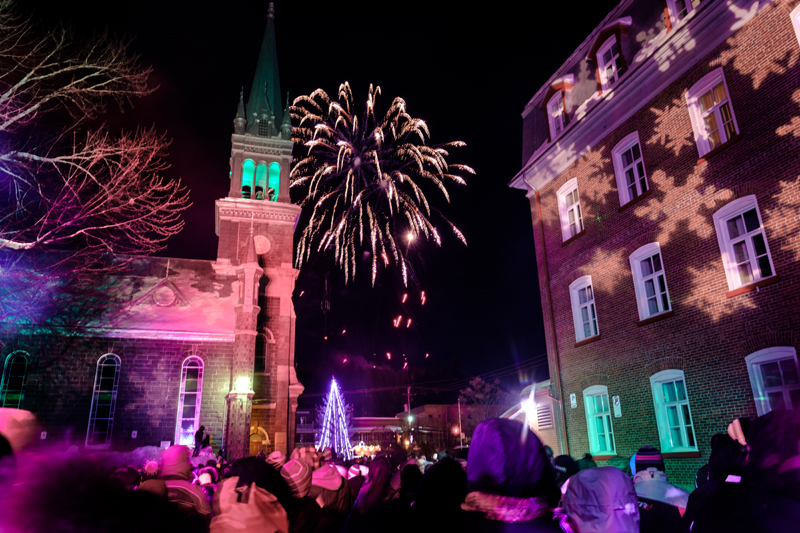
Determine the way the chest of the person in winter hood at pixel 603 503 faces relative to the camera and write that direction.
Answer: away from the camera

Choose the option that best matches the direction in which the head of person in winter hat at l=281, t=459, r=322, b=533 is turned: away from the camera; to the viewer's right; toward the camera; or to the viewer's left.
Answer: away from the camera

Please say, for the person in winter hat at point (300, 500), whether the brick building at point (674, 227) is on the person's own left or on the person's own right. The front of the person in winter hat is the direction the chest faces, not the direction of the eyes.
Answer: on the person's own right

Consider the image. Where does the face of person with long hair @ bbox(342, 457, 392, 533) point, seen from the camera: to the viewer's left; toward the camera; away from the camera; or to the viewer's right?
away from the camera

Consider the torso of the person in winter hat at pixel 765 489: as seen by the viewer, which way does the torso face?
away from the camera

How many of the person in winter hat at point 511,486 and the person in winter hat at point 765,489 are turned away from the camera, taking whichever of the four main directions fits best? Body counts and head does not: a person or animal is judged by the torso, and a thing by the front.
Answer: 2

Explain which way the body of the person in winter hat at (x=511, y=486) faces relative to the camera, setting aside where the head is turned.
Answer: away from the camera

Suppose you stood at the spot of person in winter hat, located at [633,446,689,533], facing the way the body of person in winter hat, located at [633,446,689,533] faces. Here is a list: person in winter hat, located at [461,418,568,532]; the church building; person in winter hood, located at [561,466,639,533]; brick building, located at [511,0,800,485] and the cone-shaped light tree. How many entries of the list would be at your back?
2

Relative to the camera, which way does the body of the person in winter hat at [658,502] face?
away from the camera

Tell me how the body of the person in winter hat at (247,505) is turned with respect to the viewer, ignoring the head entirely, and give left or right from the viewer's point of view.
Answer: facing away from the viewer

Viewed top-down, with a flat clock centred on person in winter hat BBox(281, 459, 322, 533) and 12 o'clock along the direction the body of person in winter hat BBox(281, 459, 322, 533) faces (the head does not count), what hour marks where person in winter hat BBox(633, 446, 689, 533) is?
person in winter hat BBox(633, 446, 689, 533) is roughly at 3 o'clock from person in winter hat BBox(281, 459, 322, 533).

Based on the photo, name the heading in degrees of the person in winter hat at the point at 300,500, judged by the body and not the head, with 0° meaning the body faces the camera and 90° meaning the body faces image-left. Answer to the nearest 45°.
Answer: approximately 180°
